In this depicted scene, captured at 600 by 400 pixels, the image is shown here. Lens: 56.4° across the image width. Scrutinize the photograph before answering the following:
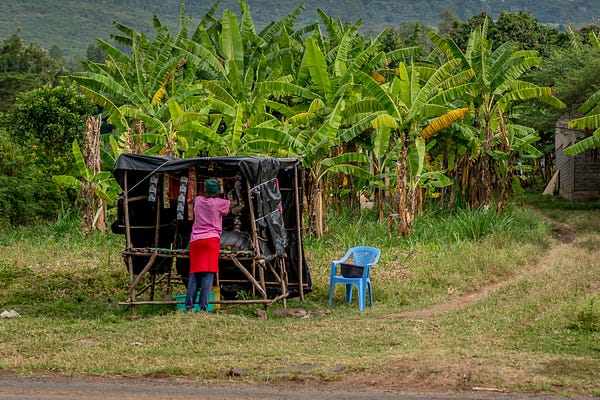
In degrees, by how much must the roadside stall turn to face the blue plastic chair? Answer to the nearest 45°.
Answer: approximately 90° to its left

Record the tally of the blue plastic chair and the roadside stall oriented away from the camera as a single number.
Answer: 0

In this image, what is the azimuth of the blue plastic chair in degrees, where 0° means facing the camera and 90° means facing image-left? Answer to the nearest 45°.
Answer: approximately 45°

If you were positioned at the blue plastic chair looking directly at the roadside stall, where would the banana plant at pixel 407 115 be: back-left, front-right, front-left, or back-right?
back-right

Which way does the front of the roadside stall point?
toward the camera

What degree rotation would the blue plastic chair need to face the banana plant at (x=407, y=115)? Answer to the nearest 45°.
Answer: approximately 135° to its right

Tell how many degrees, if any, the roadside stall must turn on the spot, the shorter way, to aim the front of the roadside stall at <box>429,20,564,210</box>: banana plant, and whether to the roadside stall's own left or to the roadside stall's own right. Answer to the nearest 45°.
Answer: approximately 135° to the roadside stall's own left

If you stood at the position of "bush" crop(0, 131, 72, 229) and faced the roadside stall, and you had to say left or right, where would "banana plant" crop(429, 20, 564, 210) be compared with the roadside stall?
left

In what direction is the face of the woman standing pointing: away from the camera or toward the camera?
away from the camera

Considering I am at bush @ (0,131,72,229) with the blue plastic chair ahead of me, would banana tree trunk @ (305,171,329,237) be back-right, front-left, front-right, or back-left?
front-left

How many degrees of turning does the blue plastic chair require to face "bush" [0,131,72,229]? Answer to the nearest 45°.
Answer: approximately 90° to its right

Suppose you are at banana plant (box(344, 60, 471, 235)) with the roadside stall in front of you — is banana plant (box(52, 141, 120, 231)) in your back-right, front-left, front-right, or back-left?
front-right

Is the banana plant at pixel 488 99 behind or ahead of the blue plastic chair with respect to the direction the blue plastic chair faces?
behind
